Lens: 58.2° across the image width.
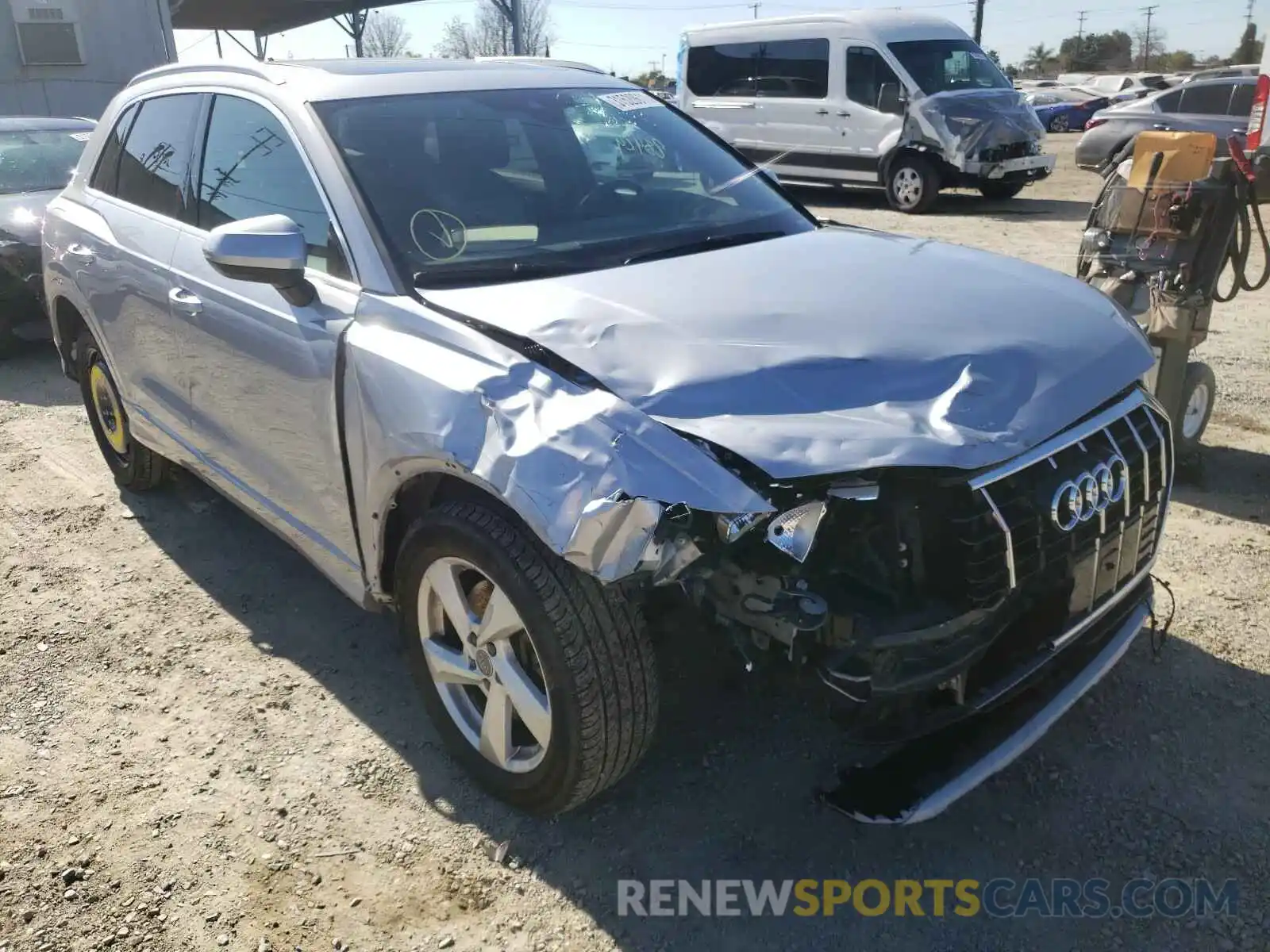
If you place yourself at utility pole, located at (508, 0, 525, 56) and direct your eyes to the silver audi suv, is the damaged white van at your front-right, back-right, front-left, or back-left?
front-left

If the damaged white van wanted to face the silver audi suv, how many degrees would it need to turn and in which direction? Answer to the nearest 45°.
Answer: approximately 45° to its right

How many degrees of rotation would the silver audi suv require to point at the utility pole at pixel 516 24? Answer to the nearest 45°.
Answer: approximately 135° to its left

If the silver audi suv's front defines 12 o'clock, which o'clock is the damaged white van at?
The damaged white van is roughly at 8 o'clock from the silver audi suv.

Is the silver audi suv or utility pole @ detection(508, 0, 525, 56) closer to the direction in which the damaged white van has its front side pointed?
the silver audi suv

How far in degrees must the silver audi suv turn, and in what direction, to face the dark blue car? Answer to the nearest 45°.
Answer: approximately 90° to its left

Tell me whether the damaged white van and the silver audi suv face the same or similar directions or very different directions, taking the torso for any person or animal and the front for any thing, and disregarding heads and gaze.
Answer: same or similar directions

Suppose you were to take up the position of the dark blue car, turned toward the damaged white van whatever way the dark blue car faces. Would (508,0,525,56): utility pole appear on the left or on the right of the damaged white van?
right

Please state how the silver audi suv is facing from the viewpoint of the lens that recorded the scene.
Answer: facing the viewer and to the right of the viewer

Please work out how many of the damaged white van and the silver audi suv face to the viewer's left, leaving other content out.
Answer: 0
